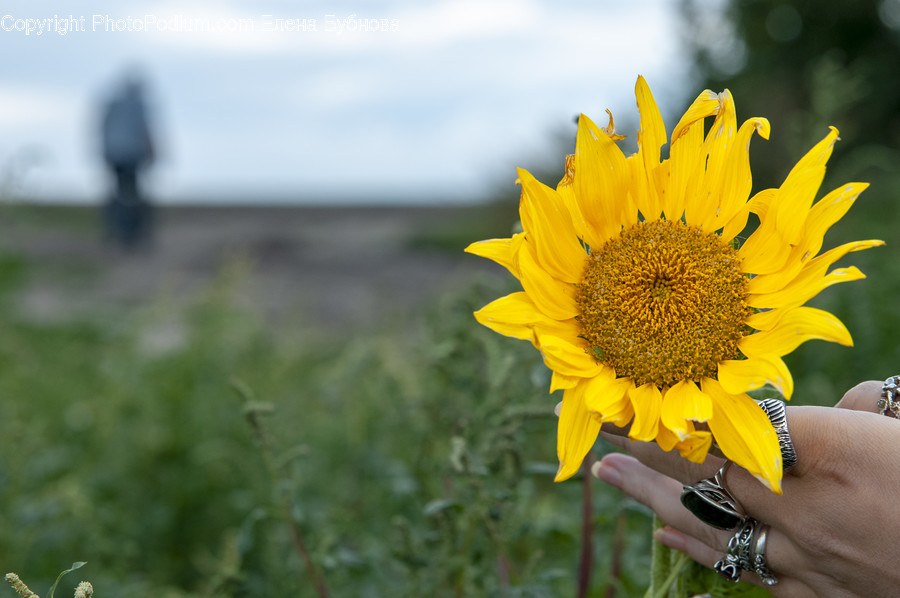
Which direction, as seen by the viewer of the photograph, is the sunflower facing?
facing the viewer

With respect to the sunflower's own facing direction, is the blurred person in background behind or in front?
behind
